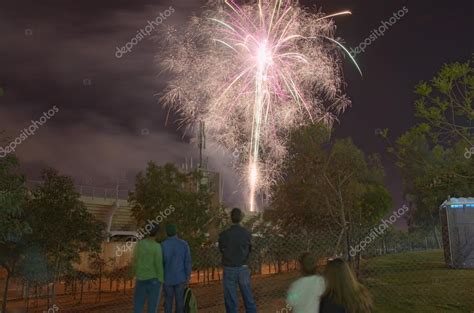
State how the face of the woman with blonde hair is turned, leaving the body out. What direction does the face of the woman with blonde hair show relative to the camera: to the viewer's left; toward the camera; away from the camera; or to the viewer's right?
away from the camera

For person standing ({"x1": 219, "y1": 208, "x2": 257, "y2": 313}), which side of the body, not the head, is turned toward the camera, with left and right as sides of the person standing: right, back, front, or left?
back

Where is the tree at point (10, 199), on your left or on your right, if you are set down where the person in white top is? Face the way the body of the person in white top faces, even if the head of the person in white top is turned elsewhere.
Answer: on your left

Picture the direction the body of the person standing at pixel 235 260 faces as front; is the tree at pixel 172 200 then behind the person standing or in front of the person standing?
in front

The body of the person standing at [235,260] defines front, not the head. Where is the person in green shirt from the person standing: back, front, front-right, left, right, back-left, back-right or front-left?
left

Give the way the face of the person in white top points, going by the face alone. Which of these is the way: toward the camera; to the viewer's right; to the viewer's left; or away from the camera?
away from the camera

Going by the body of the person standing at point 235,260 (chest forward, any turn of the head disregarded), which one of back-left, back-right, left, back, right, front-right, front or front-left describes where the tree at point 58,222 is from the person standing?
front-left

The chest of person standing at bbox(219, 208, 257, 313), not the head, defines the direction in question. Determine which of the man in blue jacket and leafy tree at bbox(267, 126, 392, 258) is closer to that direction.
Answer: the leafy tree

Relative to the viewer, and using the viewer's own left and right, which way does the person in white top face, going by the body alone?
facing away from the viewer

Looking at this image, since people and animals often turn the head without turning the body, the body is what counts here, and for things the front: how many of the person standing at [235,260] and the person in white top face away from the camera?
2

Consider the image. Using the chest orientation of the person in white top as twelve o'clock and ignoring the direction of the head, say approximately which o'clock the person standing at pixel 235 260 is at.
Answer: The person standing is roughly at 11 o'clock from the person in white top.

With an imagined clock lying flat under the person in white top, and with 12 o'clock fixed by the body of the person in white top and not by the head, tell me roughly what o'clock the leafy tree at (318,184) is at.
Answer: The leafy tree is roughly at 12 o'clock from the person in white top.
